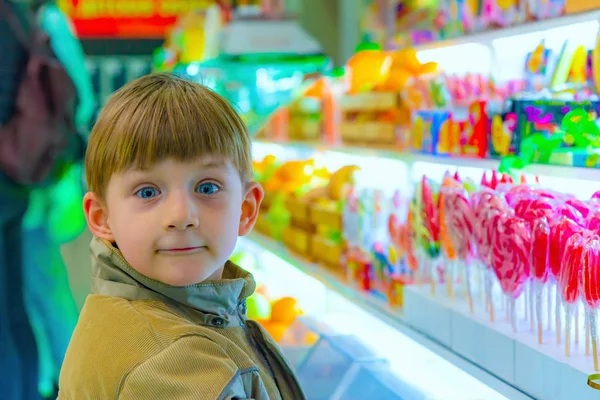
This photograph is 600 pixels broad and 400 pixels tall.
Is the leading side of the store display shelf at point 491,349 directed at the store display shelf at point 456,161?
no

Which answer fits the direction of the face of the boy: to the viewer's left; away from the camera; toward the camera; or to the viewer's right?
toward the camera

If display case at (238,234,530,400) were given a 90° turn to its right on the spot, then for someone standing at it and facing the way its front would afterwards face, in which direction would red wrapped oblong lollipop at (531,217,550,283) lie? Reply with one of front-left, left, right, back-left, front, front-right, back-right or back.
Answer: back

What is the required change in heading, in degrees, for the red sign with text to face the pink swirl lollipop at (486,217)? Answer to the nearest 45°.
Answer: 0° — it already faces it

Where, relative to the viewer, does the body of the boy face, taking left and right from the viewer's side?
facing the viewer and to the right of the viewer

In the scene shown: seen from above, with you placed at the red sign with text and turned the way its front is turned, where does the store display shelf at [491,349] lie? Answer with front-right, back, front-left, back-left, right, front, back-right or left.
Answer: front

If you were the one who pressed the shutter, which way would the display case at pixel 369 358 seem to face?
facing the viewer and to the left of the viewer

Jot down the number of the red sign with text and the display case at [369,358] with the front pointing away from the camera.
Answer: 0

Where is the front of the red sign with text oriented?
toward the camera

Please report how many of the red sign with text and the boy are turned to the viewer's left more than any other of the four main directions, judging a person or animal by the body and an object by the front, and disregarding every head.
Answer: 0
